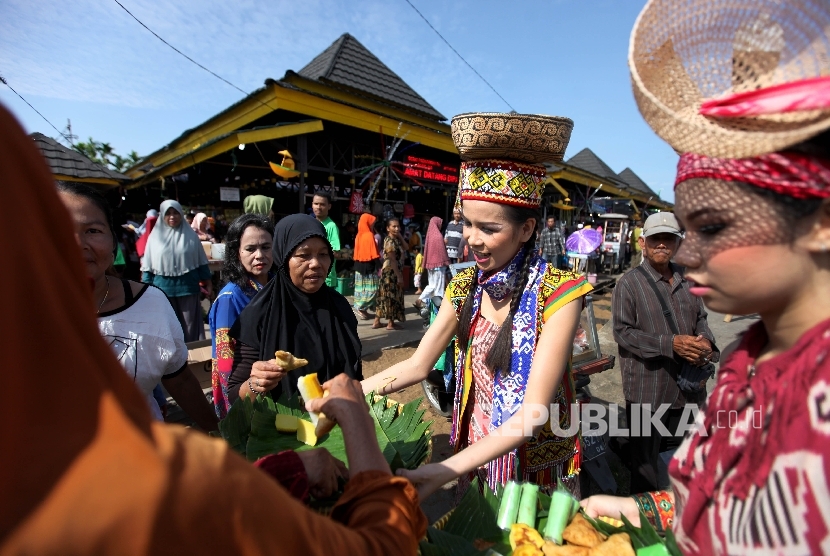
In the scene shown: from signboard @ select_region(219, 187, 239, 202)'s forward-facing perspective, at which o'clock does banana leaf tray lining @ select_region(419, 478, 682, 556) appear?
The banana leaf tray lining is roughly at 12 o'clock from the signboard.

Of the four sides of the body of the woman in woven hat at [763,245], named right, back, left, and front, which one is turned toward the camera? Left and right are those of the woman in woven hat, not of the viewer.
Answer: left

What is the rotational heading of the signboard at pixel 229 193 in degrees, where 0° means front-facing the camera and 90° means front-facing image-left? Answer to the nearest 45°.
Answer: approximately 0°

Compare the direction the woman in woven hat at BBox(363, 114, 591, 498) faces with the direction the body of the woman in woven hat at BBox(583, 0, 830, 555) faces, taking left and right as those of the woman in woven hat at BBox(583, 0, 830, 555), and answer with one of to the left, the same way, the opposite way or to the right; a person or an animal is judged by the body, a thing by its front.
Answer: to the left
